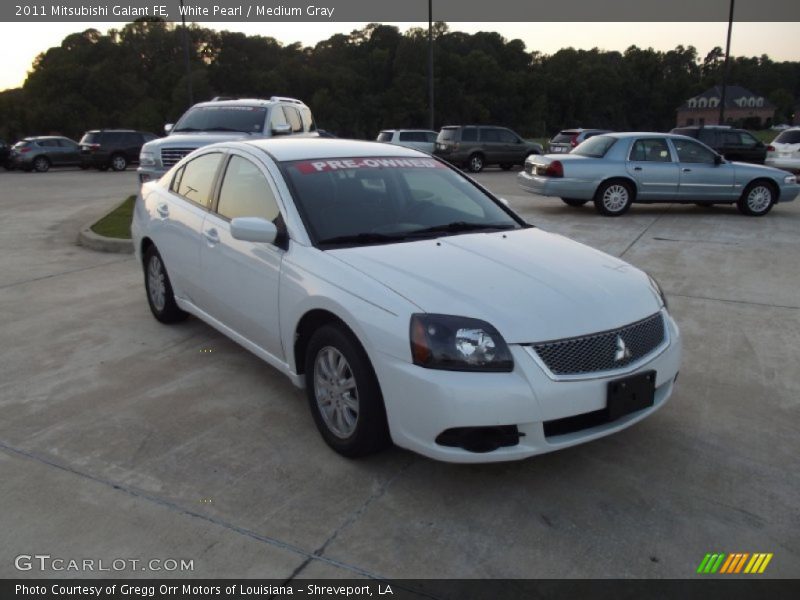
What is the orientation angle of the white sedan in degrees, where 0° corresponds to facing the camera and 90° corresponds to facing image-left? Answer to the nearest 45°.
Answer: approximately 315°

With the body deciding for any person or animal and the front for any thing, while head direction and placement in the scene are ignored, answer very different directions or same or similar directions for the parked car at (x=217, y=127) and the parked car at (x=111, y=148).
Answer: very different directions

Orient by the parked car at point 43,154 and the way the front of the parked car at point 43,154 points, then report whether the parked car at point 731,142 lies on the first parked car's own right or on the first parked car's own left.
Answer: on the first parked car's own right

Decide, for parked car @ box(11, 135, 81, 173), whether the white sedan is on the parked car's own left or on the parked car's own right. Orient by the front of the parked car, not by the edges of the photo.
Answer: on the parked car's own right

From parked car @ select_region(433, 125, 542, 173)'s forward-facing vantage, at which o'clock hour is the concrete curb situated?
The concrete curb is roughly at 5 o'clock from the parked car.

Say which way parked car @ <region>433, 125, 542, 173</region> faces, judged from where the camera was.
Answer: facing away from the viewer and to the right of the viewer

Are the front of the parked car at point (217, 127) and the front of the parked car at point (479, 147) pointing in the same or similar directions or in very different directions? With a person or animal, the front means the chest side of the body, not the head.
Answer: very different directions
